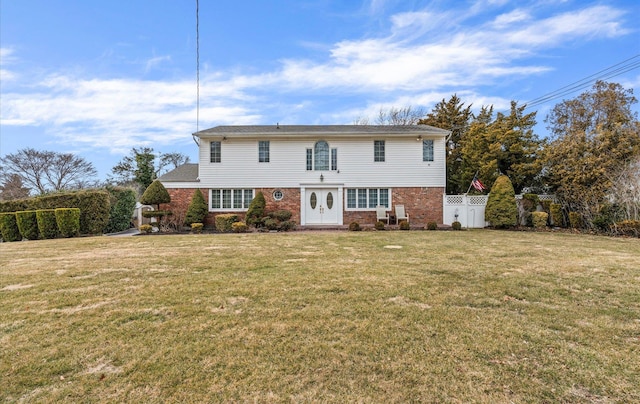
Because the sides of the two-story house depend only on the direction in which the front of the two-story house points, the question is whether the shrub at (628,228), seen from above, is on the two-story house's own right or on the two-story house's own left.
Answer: on the two-story house's own left

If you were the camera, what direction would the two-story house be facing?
facing the viewer

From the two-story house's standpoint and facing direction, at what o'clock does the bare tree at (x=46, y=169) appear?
The bare tree is roughly at 4 o'clock from the two-story house.

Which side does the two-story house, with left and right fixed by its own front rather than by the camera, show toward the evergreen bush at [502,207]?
left

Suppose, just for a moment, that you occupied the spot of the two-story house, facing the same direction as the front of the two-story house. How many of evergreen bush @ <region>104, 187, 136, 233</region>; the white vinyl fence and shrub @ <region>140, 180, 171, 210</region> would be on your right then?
2

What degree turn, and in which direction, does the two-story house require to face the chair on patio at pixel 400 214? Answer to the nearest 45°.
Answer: approximately 90° to its left

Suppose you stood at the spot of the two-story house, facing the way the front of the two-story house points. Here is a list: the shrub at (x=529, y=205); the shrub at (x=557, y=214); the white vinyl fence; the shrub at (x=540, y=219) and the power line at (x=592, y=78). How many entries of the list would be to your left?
5

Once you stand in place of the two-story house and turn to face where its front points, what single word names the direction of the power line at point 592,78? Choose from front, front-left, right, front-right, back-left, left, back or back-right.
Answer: left

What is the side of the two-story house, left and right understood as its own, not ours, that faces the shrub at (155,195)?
right

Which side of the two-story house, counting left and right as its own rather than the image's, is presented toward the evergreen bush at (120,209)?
right

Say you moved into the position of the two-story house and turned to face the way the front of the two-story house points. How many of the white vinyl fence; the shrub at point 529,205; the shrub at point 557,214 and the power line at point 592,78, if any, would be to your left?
4

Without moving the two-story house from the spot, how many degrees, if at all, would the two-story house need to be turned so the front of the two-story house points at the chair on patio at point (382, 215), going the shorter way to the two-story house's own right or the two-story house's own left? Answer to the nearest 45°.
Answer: approximately 90° to the two-story house's own left

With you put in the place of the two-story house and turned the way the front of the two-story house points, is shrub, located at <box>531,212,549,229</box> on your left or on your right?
on your left

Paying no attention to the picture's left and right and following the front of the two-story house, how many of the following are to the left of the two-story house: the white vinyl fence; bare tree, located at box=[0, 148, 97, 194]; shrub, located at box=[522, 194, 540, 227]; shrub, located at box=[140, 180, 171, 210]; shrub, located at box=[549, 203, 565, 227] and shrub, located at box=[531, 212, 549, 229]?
4

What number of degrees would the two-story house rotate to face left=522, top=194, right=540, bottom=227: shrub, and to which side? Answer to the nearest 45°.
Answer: approximately 90° to its left

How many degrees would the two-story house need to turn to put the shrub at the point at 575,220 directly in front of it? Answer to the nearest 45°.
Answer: approximately 90° to its left
